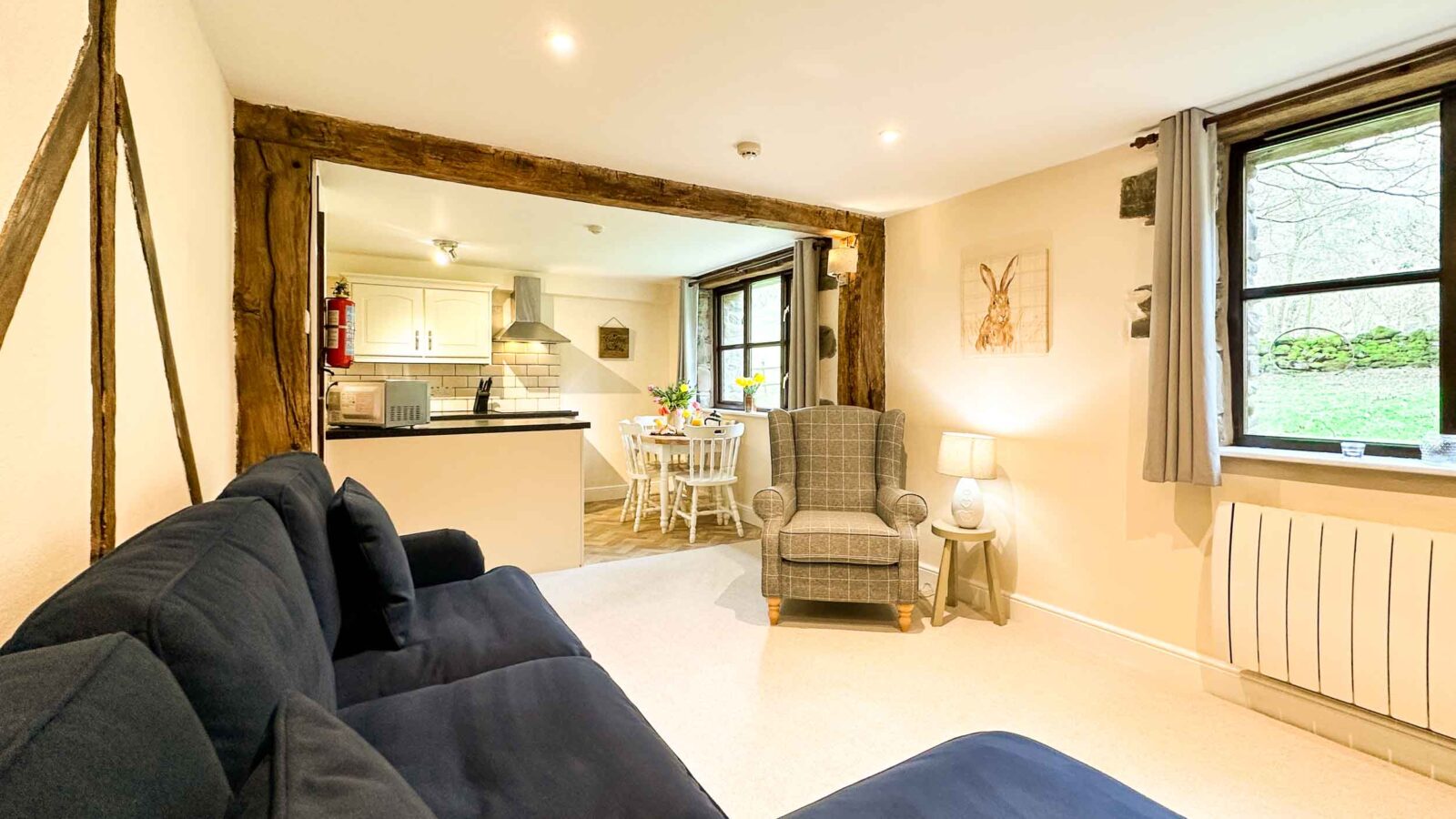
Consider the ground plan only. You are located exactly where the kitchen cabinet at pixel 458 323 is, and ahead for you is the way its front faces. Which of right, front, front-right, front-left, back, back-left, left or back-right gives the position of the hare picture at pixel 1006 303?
front-left

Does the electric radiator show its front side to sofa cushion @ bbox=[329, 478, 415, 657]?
yes

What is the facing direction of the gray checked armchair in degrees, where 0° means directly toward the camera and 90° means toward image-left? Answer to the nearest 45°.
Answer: approximately 0°

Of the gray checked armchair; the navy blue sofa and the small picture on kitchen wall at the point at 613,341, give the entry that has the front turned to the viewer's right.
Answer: the navy blue sofa

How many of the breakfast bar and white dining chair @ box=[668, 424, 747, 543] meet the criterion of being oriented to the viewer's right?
0

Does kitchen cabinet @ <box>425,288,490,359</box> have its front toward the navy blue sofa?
yes

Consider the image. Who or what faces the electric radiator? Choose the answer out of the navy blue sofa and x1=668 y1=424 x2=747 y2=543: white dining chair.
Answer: the navy blue sofa

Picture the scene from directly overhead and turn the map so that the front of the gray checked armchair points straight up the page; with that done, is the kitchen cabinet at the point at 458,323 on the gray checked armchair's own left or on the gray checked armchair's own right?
on the gray checked armchair's own right

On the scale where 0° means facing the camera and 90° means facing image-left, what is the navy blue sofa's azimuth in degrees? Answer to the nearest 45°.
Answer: approximately 270°

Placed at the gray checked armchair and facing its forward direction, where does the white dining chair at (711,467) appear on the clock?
The white dining chair is roughly at 5 o'clock from the gray checked armchair.

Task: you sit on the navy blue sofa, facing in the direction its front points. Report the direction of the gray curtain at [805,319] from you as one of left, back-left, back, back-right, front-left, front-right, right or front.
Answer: front-left

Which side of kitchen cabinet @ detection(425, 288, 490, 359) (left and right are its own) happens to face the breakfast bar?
front

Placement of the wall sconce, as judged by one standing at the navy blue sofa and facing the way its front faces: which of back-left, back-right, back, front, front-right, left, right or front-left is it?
front-left
